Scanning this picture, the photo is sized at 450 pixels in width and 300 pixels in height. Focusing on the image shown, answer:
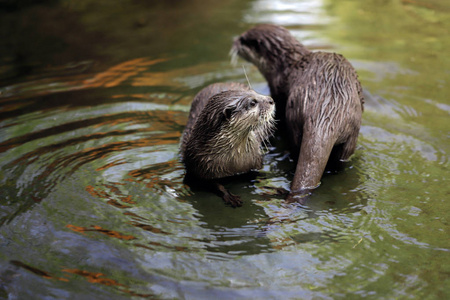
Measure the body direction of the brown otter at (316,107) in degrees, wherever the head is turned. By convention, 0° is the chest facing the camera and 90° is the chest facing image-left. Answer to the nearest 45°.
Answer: approximately 135°

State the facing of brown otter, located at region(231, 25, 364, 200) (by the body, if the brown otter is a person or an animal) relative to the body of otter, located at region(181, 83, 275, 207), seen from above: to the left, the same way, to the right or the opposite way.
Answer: the opposite way

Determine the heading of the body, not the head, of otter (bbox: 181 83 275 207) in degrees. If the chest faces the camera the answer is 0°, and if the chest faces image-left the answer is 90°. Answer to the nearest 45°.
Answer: approximately 315°
